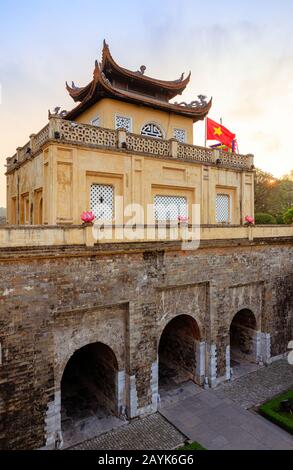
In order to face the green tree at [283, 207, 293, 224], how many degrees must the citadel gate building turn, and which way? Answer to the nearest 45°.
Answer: approximately 90° to its left

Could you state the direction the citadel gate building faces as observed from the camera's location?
facing the viewer and to the right of the viewer

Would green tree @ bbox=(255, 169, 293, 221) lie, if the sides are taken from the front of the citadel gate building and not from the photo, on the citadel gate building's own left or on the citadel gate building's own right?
on the citadel gate building's own left
